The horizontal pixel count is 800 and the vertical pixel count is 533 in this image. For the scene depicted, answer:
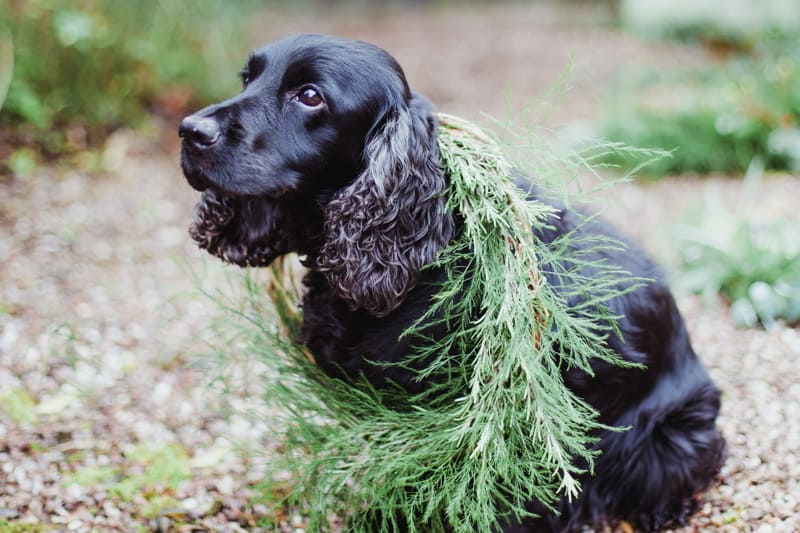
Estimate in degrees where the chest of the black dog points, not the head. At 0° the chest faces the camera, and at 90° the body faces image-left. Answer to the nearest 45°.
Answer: approximately 45°

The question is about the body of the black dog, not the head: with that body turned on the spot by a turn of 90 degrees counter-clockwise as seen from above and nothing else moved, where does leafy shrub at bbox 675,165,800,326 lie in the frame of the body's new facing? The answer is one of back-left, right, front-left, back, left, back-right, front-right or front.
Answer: left

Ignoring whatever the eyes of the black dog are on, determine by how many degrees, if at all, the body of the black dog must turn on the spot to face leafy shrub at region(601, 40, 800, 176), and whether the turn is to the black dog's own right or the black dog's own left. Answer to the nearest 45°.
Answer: approximately 180°
